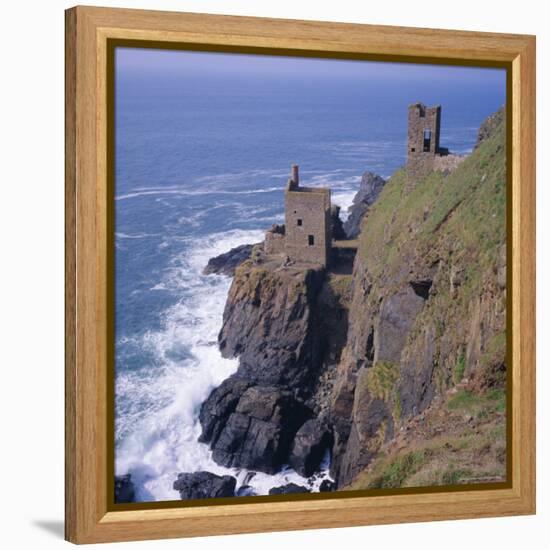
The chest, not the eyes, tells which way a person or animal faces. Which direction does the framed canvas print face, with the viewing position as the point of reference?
facing the viewer and to the right of the viewer
